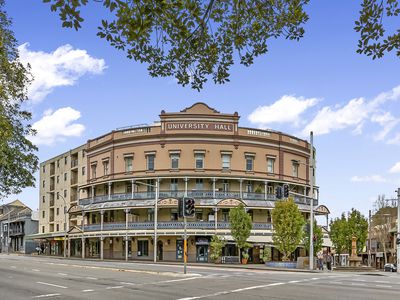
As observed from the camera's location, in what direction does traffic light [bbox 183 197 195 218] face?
facing the viewer and to the right of the viewer

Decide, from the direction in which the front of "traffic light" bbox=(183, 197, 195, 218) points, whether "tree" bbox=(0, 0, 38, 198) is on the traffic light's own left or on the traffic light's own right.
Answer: on the traffic light's own right
